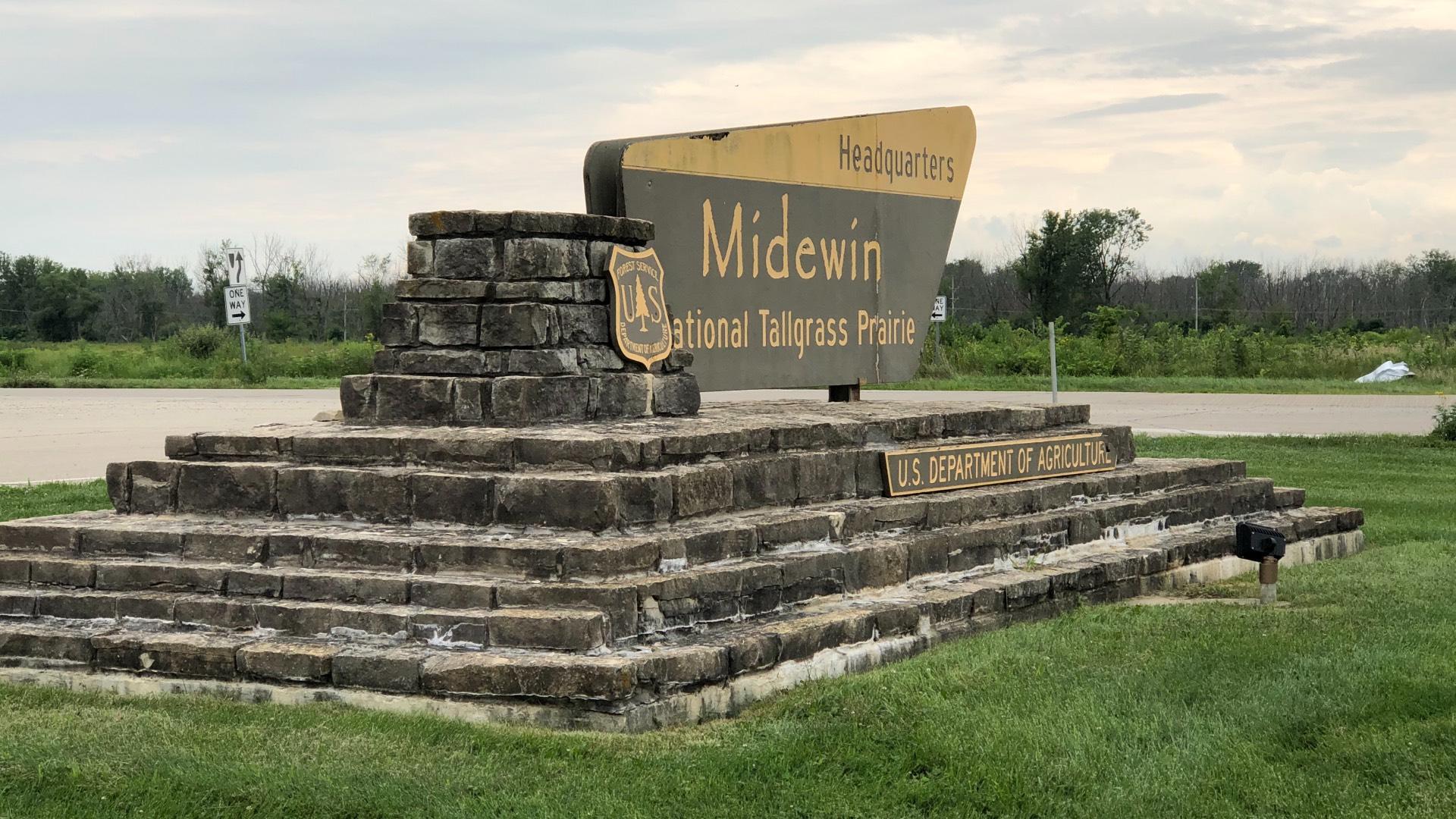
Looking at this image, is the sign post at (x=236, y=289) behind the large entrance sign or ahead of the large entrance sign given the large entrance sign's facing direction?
behind

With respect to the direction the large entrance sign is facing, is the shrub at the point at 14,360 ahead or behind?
behind

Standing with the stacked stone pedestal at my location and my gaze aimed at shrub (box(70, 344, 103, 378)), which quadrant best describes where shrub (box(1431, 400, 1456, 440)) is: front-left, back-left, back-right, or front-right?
front-right

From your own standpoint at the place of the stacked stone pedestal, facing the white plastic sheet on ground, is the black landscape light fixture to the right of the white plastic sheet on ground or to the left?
right

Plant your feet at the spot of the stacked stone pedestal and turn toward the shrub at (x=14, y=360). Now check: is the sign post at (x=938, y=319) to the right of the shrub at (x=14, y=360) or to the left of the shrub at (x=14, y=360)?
right
